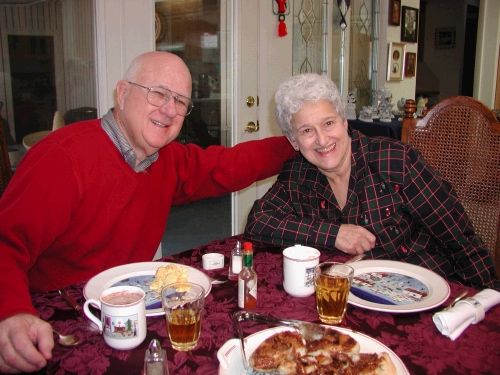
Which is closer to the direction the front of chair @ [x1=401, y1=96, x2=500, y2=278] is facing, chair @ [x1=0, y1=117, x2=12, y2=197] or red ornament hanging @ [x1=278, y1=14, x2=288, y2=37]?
the chair

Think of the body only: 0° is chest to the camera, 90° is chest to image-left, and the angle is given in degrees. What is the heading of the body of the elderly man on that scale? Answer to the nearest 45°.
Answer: approximately 315°

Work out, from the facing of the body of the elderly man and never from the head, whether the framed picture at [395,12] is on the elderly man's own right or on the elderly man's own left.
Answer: on the elderly man's own left

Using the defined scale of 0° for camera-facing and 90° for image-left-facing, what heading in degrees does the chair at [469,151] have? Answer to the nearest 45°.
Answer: approximately 45°

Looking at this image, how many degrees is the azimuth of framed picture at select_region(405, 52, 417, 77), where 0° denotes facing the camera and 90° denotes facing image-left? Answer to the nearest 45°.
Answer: approximately 0°

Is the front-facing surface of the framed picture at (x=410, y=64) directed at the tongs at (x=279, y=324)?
yes

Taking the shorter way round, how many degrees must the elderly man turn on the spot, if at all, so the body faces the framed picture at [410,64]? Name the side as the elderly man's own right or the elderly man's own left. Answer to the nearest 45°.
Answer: approximately 90° to the elderly man's own left
